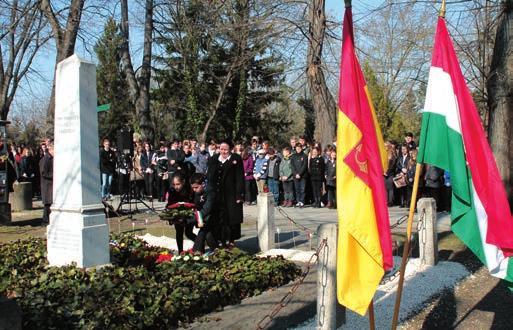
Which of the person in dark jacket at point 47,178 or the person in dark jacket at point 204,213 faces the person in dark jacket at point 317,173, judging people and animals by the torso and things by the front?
the person in dark jacket at point 47,178

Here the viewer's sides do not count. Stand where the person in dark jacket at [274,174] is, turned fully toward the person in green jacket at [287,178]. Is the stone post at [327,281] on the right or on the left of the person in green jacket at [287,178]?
right

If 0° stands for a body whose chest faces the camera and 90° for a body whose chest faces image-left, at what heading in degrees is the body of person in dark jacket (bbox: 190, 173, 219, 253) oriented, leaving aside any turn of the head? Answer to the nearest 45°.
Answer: approximately 45°

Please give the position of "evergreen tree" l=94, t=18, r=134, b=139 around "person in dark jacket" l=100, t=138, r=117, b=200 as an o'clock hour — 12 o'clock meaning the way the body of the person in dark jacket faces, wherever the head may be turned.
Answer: The evergreen tree is roughly at 6 o'clock from the person in dark jacket.

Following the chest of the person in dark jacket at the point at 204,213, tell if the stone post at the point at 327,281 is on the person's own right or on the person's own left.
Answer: on the person's own left

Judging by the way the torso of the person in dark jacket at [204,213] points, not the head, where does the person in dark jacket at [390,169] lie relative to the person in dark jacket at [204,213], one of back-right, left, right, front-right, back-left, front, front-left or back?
back

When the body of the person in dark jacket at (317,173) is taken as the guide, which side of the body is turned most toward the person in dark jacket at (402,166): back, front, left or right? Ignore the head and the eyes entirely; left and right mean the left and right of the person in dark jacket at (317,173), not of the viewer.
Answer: left

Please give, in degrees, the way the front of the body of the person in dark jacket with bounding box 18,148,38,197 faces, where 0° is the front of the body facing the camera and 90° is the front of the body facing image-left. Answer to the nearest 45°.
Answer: approximately 0°
